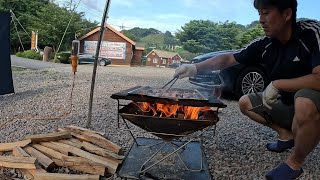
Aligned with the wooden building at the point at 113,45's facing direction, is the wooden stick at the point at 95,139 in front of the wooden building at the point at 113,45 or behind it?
in front

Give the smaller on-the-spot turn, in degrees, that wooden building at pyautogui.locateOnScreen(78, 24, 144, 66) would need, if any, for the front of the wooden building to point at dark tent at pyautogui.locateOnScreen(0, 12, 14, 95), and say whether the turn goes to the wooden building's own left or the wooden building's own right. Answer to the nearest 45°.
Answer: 0° — it already faces it

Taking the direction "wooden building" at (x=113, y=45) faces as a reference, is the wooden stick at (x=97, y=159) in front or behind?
in front

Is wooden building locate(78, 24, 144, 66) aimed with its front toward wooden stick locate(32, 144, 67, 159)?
yes

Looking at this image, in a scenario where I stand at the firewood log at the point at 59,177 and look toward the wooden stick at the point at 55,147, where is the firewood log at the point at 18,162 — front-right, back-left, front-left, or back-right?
front-left

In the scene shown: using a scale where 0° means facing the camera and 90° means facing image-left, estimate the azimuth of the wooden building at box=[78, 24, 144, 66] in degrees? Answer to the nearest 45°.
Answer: approximately 0°

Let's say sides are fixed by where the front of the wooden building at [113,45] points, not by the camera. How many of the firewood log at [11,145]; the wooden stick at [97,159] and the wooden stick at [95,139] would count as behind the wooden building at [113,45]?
0

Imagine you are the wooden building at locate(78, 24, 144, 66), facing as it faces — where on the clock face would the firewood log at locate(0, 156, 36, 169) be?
The firewood log is roughly at 12 o'clock from the wooden building.

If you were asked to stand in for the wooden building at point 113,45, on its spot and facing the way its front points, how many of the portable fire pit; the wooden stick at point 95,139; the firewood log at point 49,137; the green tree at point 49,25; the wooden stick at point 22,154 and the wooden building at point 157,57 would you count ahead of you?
4

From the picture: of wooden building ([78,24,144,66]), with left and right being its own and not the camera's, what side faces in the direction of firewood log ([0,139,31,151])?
front

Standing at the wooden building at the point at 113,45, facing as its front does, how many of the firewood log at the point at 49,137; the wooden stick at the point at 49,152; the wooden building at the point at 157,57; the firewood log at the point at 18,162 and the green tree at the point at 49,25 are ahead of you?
3

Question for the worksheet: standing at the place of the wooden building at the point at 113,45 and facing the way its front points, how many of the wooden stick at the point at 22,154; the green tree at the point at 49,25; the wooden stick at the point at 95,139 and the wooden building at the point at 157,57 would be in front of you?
2

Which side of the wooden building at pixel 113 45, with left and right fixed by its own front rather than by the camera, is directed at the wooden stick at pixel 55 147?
front

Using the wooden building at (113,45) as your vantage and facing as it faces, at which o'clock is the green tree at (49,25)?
The green tree is roughly at 4 o'clock from the wooden building.

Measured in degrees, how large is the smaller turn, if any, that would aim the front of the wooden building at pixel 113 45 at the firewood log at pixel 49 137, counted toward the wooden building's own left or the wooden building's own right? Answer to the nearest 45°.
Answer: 0° — it already faces it

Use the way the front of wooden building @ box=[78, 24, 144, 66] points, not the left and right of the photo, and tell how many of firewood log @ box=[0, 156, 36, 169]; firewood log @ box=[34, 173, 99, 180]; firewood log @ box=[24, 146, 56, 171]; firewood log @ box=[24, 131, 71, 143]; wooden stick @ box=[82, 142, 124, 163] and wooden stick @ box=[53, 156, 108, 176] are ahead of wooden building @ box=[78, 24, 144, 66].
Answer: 6

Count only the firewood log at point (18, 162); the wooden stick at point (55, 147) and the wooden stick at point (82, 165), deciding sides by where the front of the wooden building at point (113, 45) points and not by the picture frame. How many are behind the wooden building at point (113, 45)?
0
